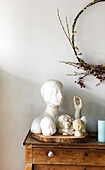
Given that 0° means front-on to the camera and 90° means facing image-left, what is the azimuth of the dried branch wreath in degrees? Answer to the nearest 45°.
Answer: approximately 0°

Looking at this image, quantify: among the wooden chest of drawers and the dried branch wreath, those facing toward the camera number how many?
2

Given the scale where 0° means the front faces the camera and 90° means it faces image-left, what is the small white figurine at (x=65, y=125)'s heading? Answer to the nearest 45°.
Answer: approximately 315°
